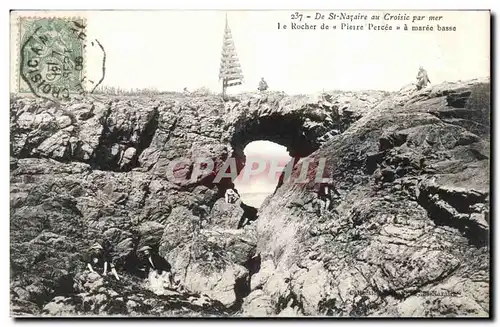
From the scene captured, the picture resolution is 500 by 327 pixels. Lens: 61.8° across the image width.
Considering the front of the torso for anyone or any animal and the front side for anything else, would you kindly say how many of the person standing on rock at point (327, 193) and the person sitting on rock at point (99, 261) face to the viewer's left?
0

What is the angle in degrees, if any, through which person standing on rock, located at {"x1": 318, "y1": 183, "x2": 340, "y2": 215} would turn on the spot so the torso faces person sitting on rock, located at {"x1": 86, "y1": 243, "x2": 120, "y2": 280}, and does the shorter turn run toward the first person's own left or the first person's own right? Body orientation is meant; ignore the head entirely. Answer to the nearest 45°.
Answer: approximately 90° to the first person's own right

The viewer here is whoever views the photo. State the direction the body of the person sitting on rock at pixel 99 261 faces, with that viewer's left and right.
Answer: facing the viewer and to the right of the viewer

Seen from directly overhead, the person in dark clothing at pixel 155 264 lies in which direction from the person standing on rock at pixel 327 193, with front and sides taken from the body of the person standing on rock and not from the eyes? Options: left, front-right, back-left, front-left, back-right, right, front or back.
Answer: right

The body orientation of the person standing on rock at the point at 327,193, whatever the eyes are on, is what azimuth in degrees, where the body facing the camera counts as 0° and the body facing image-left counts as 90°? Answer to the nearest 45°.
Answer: approximately 0°
